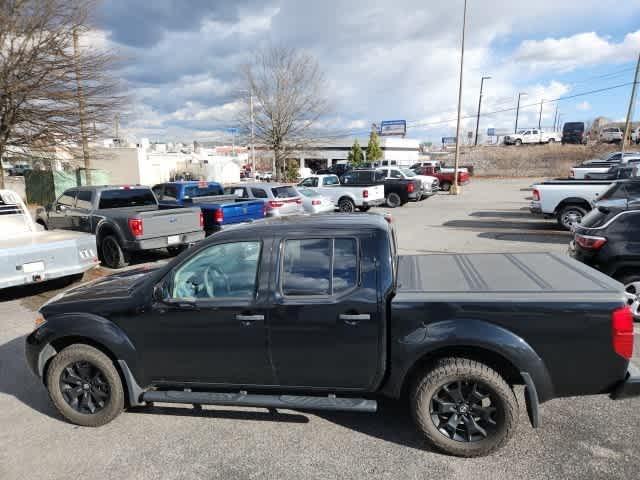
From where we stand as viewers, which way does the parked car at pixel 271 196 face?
facing away from the viewer and to the left of the viewer

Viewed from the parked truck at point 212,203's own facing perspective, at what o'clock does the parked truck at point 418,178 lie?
the parked truck at point 418,178 is roughly at 3 o'clock from the parked truck at point 212,203.

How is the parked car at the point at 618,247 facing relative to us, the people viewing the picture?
facing away from the viewer and to the right of the viewer

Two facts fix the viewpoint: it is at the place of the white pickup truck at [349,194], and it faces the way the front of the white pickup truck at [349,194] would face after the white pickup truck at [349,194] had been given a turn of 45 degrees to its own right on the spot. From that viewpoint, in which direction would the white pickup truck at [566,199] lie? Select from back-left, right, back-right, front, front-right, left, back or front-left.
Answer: back-right

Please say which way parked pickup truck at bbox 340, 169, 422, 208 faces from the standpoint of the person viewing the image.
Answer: facing away from the viewer and to the left of the viewer

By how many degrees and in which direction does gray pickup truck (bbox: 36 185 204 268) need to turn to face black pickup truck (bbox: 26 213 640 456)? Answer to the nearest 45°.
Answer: approximately 135° to its left

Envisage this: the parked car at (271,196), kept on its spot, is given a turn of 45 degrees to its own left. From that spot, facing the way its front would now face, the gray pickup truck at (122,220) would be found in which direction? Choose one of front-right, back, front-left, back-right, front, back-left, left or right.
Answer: front-left

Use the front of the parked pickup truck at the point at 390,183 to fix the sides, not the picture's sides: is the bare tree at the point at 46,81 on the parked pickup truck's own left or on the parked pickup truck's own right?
on the parked pickup truck's own left

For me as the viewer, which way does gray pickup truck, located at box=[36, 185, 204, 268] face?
facing away from the viewer and to the left of the viewer

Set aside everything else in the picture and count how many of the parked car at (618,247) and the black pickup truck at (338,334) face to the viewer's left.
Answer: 1

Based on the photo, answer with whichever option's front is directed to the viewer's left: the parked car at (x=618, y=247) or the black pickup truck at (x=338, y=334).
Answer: the black pickup truck

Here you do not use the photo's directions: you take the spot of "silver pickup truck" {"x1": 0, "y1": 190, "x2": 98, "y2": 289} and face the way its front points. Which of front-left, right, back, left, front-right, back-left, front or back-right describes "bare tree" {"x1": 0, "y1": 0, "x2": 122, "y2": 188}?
front-right

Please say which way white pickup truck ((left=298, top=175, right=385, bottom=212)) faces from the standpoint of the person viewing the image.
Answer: facing away from the viewer and to the left of the viewer

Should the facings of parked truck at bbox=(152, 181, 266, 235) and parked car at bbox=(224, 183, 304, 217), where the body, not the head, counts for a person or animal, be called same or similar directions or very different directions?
same or similar directions

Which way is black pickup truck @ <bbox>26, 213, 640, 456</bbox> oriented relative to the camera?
to the viewer's left
